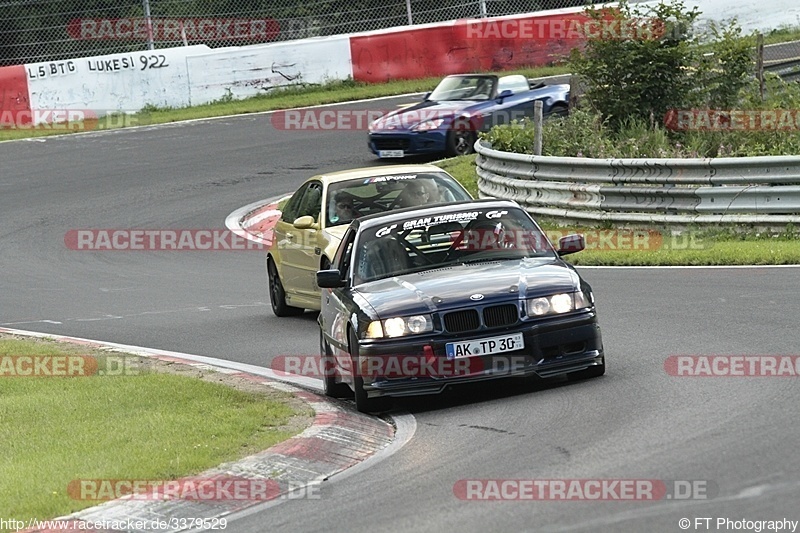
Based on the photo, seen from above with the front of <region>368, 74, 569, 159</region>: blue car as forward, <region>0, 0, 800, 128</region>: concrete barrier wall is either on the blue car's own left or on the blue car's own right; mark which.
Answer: on the blue car's own right

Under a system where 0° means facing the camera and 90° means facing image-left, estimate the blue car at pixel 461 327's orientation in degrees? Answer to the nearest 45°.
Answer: approximately 0°

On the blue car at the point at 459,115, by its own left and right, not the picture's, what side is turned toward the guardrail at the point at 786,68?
back

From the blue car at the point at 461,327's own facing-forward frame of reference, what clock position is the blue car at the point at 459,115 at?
the blue car at the point at 459,115 is roughly at 6 o'clock from the blue car at the point at 461,327.

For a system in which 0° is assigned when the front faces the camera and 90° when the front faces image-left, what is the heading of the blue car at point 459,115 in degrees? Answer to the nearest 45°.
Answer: approximately 45°

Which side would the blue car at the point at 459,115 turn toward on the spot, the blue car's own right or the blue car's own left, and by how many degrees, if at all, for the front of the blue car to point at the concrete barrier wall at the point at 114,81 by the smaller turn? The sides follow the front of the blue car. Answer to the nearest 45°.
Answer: approximately 90° to the blue car's own right

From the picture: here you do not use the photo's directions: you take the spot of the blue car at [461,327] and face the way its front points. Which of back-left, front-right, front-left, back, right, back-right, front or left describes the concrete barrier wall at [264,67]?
back

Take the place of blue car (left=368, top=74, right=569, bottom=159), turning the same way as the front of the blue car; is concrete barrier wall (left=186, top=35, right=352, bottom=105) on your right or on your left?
on your right
